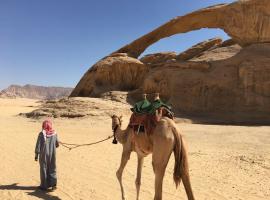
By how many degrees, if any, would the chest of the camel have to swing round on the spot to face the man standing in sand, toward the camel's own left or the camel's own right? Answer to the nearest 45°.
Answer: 0° — it already faces them

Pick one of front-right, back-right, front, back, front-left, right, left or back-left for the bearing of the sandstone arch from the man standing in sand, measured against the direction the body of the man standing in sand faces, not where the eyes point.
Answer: front-right

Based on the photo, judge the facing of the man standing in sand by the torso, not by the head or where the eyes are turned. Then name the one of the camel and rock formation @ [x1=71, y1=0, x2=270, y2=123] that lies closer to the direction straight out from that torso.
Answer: the rock formation

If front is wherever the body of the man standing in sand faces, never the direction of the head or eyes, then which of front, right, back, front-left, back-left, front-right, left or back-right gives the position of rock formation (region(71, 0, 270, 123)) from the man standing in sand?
front-right

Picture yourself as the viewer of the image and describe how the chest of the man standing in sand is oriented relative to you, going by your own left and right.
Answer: facing away from the viewer

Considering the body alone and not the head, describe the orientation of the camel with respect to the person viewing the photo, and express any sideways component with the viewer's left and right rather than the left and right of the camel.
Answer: facing away from the viewer and to the left of the viewer

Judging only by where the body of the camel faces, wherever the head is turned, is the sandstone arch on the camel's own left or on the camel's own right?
on the camel's own right

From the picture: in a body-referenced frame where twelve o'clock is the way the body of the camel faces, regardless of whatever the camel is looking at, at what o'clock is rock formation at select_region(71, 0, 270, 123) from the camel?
The rock formation is roughly at 2 o'clock from the camel.
